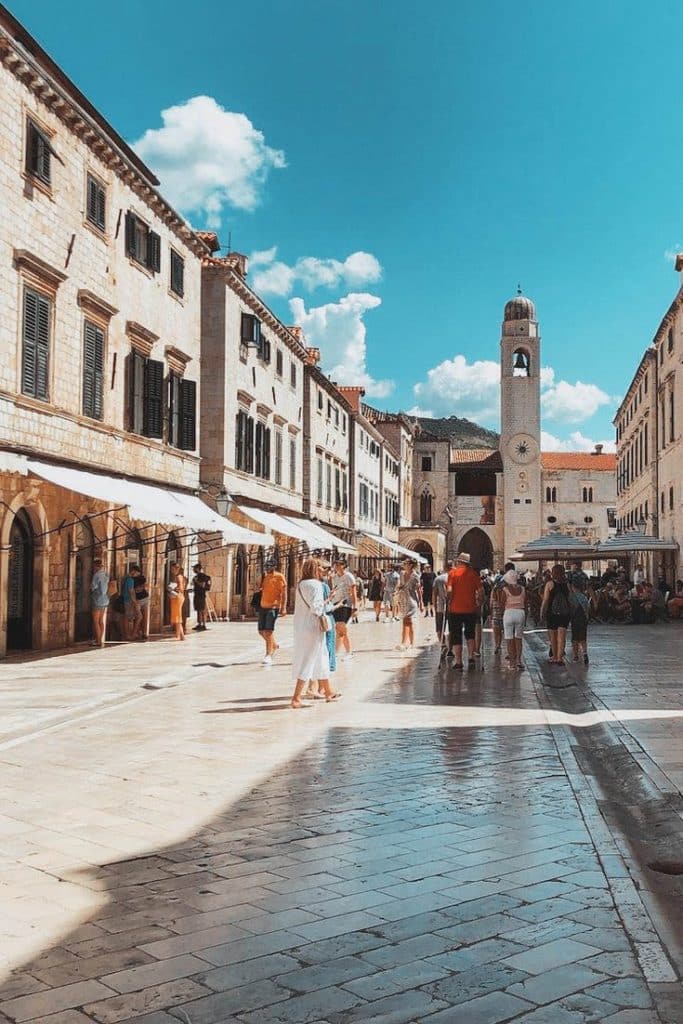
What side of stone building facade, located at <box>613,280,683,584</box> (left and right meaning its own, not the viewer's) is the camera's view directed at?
left

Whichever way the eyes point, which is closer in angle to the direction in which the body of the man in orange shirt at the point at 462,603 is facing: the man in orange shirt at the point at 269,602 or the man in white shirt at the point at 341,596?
the man in white shirt

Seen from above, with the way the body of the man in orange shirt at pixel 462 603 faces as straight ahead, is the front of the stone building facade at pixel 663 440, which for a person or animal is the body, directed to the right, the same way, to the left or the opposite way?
to the left

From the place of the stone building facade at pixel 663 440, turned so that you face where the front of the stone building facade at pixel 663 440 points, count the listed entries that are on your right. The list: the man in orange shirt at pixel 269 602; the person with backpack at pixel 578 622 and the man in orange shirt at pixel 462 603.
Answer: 0

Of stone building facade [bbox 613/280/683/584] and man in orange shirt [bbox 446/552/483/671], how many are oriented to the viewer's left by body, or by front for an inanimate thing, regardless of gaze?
1

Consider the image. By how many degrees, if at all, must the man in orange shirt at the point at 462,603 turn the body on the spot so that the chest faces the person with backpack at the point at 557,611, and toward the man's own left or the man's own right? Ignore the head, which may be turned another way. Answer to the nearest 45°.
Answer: approximately 45° to the man's own right

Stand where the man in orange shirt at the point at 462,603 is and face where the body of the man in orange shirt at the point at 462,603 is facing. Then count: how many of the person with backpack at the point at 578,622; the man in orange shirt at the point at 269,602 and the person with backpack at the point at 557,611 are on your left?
1

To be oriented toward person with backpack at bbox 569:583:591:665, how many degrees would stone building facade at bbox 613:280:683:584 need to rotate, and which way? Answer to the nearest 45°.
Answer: approximately 90° to its left

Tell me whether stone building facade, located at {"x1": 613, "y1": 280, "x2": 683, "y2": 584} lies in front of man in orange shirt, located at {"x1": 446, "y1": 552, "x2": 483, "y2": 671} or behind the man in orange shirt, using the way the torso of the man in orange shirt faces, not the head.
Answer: in front

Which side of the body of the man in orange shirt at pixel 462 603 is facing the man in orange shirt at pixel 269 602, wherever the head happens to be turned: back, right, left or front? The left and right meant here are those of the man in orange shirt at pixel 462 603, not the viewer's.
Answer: left

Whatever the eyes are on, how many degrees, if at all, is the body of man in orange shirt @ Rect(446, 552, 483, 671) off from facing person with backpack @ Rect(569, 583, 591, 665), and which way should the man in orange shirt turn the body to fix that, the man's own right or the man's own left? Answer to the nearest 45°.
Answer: approximately 45° to the man's own right

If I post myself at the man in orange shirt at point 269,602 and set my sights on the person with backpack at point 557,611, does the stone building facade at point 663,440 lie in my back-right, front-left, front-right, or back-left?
front-left

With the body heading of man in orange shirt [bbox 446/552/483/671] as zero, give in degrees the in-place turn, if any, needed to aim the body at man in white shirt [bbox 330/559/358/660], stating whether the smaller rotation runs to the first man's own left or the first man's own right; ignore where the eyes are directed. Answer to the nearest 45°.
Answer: approximately 45° to the first man's own left

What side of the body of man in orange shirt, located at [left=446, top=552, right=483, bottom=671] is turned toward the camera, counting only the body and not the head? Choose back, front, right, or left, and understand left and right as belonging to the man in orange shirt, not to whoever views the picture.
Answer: back
